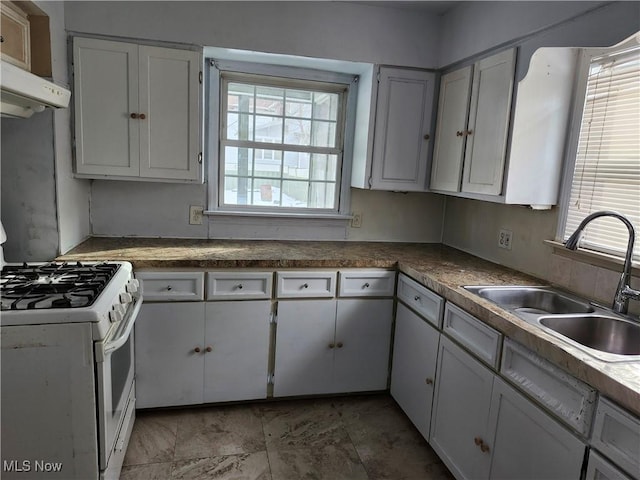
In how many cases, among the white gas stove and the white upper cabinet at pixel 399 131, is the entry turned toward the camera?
1

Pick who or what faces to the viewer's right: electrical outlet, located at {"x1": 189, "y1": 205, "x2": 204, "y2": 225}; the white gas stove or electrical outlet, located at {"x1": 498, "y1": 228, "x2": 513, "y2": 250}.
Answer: the white gas stove

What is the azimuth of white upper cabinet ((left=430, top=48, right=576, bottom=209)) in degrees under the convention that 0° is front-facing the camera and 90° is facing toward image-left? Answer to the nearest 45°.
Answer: approximately 45°

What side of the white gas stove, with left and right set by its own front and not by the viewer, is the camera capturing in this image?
right

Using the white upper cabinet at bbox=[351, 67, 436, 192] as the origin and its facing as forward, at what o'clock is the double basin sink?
The double basin sink is roughly at 11 o'clock from the white upper cabinet.

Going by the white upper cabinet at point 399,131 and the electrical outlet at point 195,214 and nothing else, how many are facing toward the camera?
2

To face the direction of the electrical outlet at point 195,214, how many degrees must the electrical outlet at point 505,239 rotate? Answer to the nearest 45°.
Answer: approximately 45° to its right
